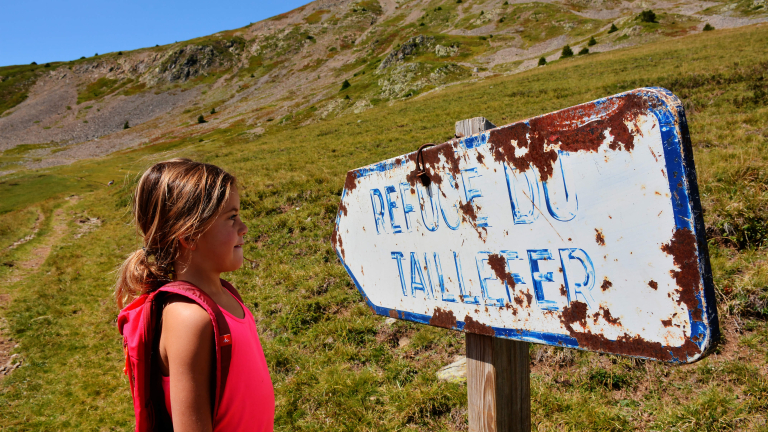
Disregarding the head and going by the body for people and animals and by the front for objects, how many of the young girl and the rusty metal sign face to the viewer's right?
1

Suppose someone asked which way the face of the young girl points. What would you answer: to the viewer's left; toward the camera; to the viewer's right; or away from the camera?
to the viewer's right

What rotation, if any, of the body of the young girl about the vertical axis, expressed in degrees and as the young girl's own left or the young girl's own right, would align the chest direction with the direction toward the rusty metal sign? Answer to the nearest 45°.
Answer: approximately 45° to the young girl's own right

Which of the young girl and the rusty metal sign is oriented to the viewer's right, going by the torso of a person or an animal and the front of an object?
the young girl

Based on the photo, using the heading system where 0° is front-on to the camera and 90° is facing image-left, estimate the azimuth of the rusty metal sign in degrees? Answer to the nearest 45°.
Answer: approximately 45°

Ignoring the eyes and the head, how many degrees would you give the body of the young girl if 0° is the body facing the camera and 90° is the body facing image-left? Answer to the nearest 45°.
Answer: approximately 270°

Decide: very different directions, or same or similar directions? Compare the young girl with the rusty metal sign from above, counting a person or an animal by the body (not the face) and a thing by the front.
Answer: very different directions
